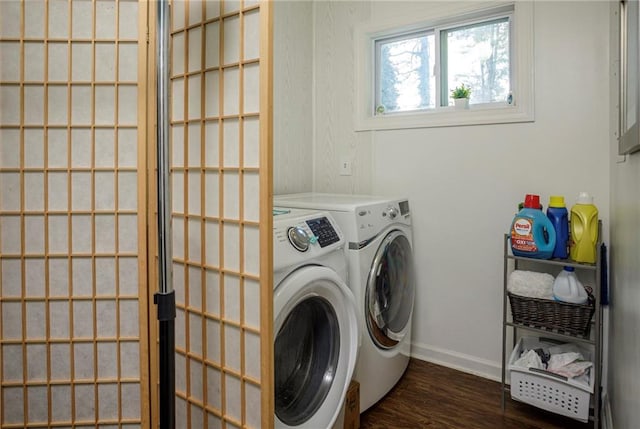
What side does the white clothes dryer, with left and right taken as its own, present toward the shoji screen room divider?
right

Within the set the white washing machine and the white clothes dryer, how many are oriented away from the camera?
0

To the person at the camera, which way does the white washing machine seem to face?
facing the viewer and to the right of the viewer
